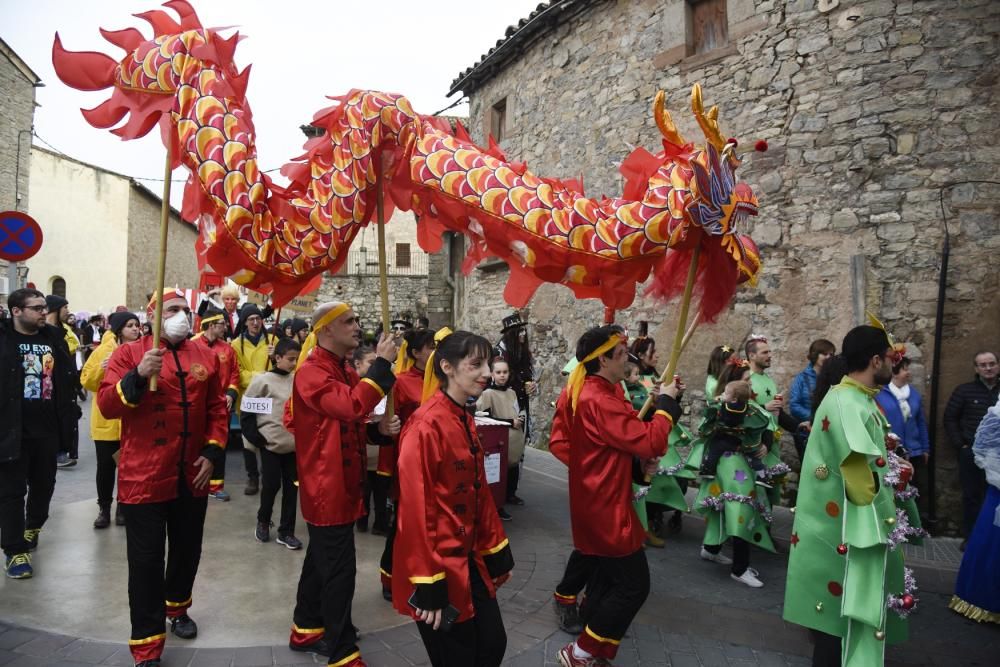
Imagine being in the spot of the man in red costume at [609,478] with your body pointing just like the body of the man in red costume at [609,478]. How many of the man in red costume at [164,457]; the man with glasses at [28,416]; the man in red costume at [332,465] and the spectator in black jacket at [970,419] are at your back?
3

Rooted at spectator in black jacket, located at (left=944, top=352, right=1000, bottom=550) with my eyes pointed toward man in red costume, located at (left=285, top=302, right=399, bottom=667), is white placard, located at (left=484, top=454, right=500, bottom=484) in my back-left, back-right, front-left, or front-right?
front-right

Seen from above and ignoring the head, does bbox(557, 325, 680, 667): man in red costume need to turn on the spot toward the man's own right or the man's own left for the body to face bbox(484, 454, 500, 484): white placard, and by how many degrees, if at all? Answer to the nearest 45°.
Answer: approximately 135° to the man's own left

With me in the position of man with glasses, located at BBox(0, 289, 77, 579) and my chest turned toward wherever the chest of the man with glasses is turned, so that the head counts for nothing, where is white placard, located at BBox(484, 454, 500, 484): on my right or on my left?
on my left

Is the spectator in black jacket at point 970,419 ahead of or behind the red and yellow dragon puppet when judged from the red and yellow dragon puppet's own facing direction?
ahead

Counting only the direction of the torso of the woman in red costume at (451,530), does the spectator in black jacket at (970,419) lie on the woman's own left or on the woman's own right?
on the woman's own left

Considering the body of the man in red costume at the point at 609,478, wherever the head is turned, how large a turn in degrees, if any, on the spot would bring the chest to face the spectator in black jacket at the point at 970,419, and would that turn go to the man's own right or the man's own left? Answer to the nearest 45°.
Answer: approximately 45° to the man's own left

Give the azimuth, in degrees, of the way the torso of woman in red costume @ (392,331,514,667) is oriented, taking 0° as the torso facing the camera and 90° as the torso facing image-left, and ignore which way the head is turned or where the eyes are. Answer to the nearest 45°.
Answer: approximately 315°

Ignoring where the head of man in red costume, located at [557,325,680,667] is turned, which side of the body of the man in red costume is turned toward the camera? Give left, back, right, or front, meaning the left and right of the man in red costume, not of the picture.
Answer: right

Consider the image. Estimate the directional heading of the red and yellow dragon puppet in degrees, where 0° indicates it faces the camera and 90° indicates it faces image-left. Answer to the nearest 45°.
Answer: approximately 270°

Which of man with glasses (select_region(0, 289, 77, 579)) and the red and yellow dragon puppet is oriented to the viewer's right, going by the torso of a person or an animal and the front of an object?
the red and yellow dragon puppet

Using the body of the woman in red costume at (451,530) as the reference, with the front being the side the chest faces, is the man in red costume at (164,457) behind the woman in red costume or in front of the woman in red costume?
behind

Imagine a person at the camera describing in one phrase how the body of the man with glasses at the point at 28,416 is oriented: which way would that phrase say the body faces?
toward the camera
